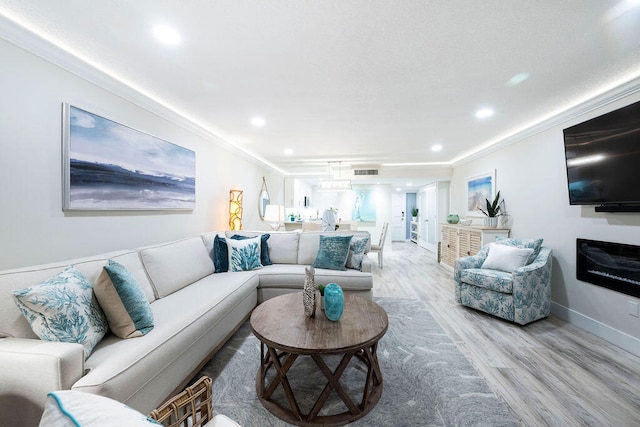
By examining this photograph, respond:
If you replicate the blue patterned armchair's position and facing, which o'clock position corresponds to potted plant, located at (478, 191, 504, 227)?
The potted plant is roughly at 4 o'clock from the blue patterned armchair.

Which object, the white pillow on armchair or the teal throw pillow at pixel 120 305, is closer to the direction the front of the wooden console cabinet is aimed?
the teal throw pillow

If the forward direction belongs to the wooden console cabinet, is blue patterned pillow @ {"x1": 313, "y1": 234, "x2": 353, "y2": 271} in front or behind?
in front

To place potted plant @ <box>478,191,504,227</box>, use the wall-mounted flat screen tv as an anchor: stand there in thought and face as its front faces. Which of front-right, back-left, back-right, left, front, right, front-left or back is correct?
right

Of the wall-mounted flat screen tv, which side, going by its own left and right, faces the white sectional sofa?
front

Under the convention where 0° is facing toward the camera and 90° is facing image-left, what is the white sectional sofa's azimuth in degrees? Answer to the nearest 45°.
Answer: approximately 315°

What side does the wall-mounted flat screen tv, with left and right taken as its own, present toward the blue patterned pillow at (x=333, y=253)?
front

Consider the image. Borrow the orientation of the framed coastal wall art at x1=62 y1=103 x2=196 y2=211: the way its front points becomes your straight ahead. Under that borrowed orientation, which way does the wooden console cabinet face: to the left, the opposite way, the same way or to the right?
the opposite way

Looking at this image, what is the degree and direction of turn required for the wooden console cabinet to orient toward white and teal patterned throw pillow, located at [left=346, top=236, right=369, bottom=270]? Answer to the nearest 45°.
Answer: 0° — it already faces it
